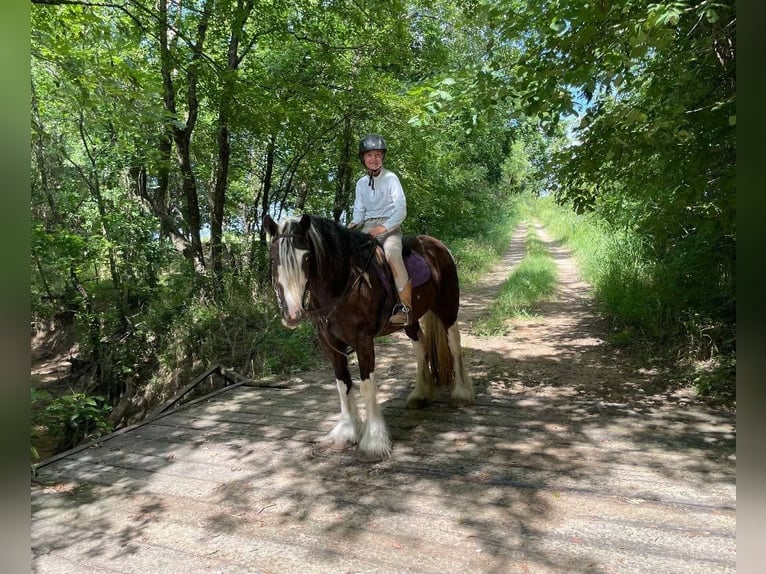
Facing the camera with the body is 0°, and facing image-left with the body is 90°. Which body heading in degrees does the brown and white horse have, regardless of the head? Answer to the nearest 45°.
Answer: approximately 45°

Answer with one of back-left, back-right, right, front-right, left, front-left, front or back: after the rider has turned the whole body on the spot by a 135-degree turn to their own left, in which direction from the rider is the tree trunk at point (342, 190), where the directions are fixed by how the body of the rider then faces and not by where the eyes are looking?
left

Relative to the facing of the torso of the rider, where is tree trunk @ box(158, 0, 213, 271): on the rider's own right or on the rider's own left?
on the rider's own right

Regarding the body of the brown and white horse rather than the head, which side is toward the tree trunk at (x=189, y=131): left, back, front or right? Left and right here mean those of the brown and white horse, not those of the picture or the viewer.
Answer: right
